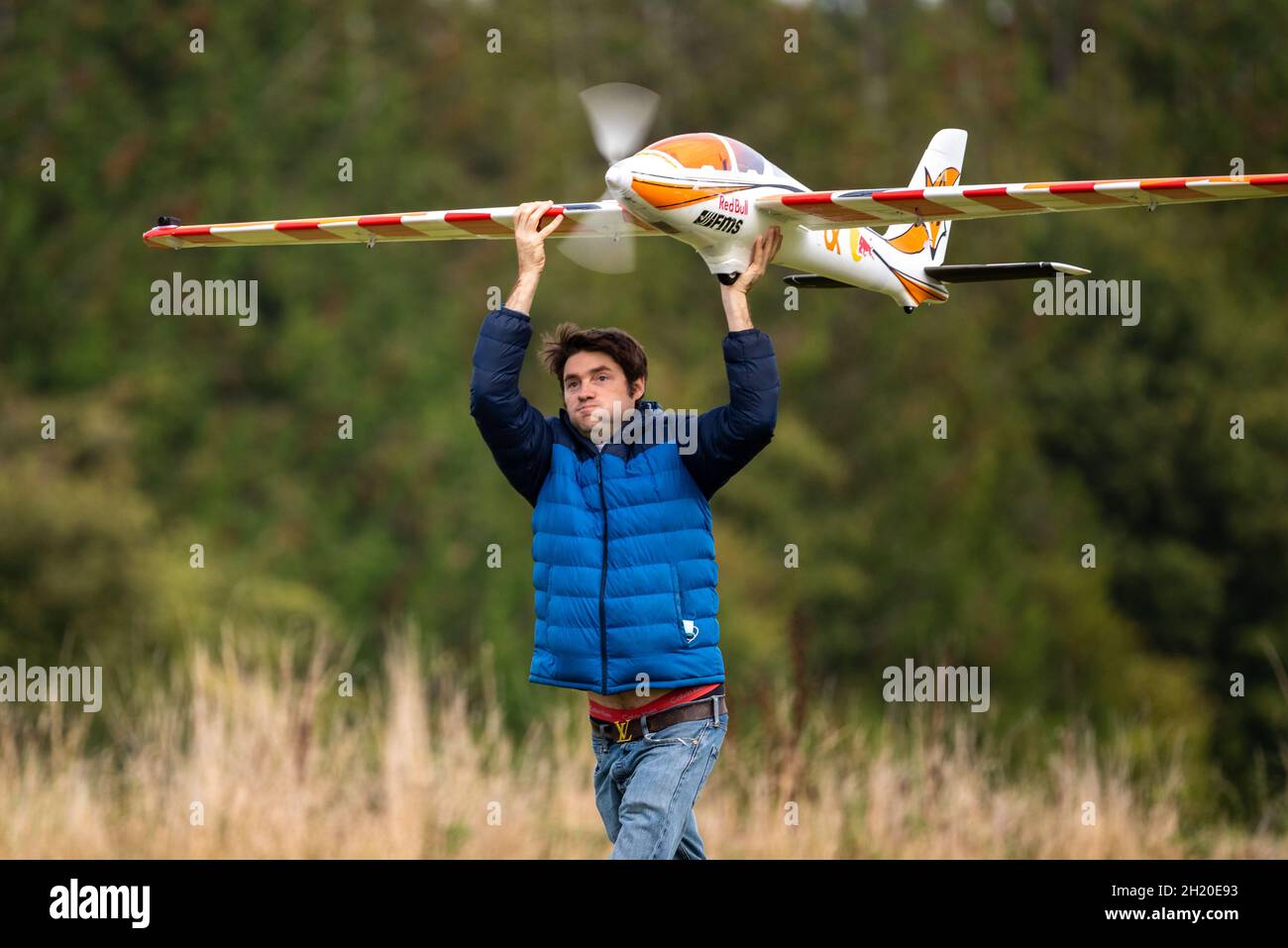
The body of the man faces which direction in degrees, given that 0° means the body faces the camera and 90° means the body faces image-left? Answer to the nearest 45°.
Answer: approximately 45°
